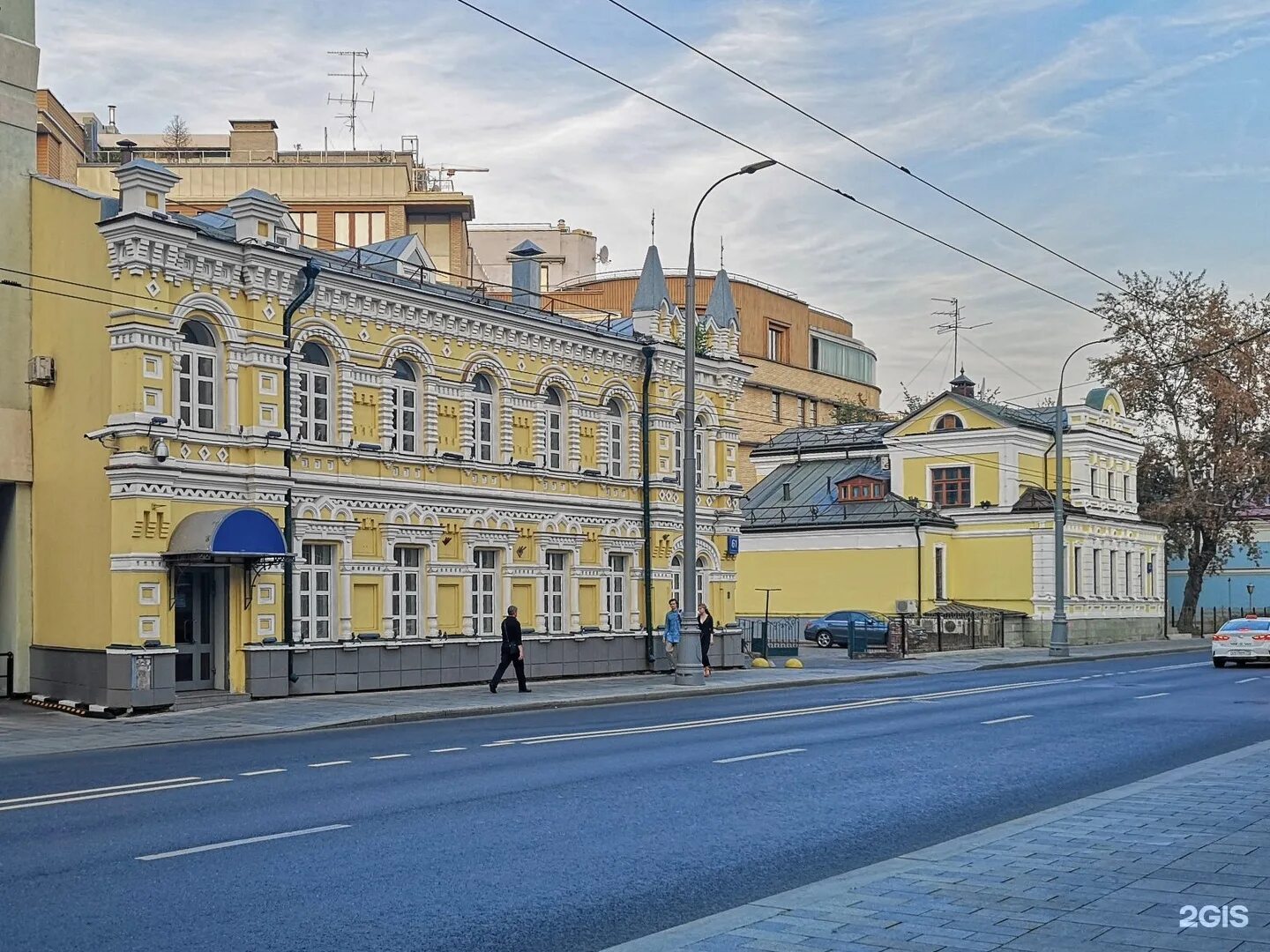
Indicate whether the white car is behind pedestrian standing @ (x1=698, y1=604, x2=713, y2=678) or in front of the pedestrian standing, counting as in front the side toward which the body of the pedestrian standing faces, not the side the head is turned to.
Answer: behind

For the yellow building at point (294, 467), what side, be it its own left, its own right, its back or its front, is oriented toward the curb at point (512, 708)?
front

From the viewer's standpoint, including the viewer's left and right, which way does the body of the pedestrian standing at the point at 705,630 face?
facing the viewer and to the left of the viewer

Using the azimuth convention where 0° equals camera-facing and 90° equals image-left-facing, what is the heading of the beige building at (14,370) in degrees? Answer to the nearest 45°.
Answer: approximately 315°

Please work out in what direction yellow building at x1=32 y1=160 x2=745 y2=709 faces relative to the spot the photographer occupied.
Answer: facing the viewer and to the right of the viewer

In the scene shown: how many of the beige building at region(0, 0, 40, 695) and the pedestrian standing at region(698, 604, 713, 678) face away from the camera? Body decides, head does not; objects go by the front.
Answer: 0
